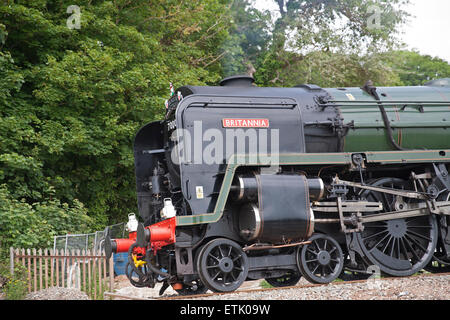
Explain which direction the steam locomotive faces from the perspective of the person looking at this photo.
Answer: facing the viewer and to the left of the viewer

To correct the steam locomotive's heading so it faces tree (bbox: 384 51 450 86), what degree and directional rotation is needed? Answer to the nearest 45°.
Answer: approximately 135° to its right

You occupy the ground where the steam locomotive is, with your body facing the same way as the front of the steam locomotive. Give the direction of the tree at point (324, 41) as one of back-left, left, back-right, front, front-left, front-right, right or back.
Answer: back-right

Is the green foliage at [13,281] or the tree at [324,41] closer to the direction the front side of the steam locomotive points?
the green foliage
